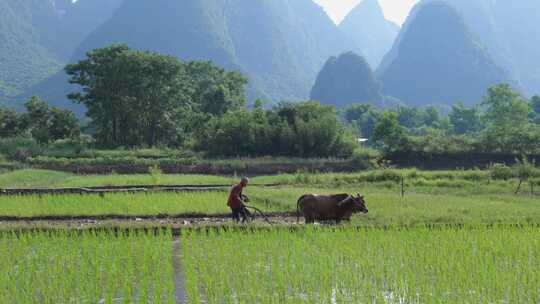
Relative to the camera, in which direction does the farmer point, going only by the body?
to the viewer's right

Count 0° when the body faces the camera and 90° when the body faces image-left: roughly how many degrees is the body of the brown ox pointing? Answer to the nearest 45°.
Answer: approximately 270°

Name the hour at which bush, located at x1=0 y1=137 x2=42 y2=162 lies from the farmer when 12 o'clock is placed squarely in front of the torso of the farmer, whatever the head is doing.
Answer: The bush is roughly at 8 o'clock from the farmer.

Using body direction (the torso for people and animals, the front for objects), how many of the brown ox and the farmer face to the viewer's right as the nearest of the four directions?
2

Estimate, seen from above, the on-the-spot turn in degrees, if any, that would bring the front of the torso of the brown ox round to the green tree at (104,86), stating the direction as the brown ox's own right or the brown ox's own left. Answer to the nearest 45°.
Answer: approximately 135° to the brown ox's own left

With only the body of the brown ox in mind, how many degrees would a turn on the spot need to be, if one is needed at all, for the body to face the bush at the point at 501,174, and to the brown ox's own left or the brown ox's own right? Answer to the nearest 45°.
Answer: approximately 45° to the brown ox's own left

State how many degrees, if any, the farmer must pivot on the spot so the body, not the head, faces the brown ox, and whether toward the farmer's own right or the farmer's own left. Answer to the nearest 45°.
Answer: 0° — they already face it
